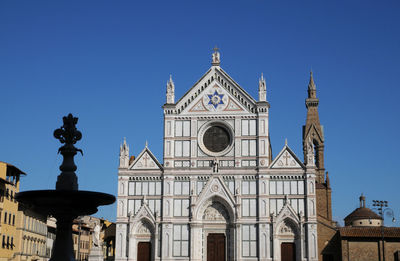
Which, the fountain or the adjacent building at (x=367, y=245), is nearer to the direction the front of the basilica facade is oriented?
the fountain

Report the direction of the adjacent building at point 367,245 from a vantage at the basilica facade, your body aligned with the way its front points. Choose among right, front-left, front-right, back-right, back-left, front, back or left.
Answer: left

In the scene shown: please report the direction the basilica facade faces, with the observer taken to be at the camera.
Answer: facing the viewer

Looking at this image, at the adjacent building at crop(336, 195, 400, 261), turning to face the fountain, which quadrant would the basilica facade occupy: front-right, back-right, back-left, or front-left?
front-right

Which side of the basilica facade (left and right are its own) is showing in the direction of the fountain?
front
